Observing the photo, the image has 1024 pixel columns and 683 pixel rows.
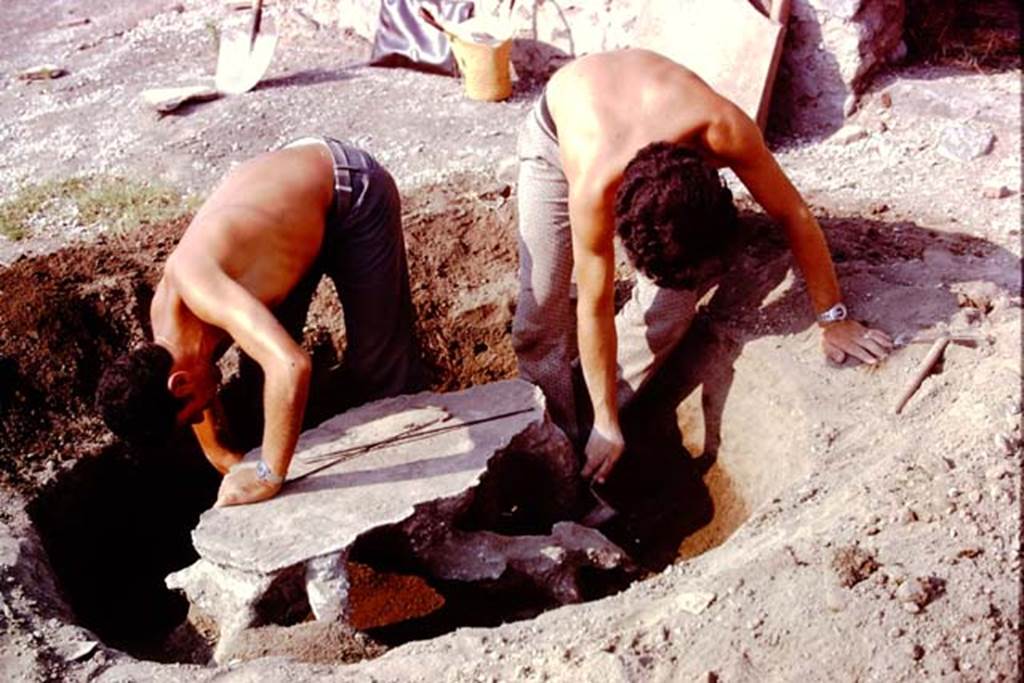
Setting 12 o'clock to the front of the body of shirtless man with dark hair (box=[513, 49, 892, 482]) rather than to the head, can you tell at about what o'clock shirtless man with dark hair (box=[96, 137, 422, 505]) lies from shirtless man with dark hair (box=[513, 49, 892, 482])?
shirtless man with dark hair (box=[96, 137, 422, 505]) is roughly at 4 o'clock from shirtless man with dark hair (box=[513, 49, 892, 482]).

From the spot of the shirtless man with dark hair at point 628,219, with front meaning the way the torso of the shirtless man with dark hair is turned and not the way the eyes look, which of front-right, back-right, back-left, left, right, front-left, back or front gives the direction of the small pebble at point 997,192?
left

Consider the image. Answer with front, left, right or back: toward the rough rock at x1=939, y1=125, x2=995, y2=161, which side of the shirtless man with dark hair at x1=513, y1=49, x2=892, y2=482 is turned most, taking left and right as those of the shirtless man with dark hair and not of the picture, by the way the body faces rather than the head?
left

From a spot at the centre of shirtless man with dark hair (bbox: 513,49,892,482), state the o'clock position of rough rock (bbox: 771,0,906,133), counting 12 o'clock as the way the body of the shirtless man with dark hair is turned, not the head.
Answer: The rough rock is roughly at 8 o'clock from the shirtless man with dark hair.

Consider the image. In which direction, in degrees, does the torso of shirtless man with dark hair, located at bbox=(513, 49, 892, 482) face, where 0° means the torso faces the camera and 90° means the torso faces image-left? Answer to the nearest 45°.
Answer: approximately 315°

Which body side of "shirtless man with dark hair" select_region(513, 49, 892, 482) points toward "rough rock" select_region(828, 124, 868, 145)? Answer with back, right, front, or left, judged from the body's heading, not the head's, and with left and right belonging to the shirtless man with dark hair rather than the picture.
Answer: left

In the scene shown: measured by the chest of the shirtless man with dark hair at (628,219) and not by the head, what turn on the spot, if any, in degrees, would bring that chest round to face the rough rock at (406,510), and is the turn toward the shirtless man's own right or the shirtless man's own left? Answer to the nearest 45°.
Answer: approximately 90° to the shirtless man's own right
